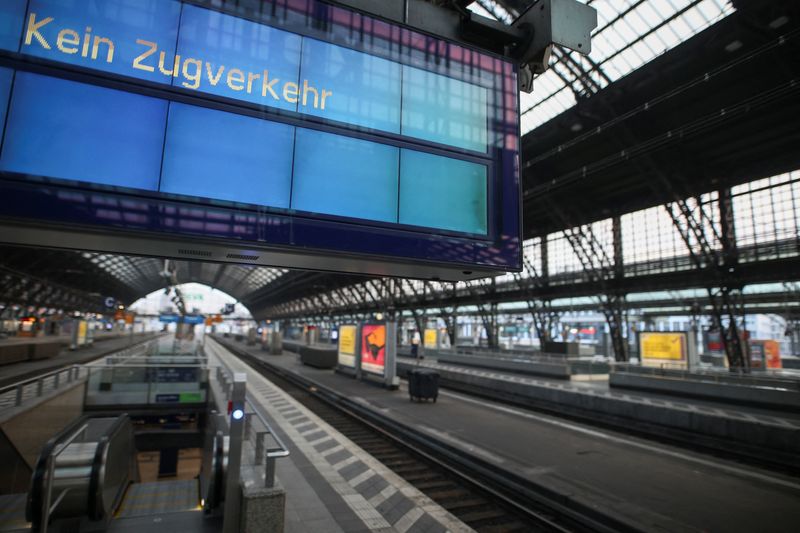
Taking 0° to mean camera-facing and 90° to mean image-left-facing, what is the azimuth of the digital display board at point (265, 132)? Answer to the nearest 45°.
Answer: approximately 315°

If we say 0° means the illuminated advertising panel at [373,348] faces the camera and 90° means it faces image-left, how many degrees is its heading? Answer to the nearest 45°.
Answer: approximately 45°

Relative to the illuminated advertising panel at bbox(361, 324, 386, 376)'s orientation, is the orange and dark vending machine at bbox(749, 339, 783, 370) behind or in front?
behind

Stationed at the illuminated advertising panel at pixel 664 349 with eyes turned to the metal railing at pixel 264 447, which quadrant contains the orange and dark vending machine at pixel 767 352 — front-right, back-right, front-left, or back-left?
back-left

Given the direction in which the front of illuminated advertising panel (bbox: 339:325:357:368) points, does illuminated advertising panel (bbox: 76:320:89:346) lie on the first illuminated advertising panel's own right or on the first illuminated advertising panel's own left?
on the first illuminated advertising panel's own right

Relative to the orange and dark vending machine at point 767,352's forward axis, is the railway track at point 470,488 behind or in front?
in front

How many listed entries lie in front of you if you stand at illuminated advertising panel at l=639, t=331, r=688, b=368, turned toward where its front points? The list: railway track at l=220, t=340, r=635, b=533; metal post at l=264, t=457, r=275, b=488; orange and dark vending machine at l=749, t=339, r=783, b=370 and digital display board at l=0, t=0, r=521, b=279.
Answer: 3

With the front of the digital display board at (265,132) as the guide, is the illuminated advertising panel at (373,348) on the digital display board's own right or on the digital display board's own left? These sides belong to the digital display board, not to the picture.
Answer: on the digital display board's own left

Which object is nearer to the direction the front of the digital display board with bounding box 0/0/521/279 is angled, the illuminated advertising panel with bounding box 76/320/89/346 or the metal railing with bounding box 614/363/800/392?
the metal railing

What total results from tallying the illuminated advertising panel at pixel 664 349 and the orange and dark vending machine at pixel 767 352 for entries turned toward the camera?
2
